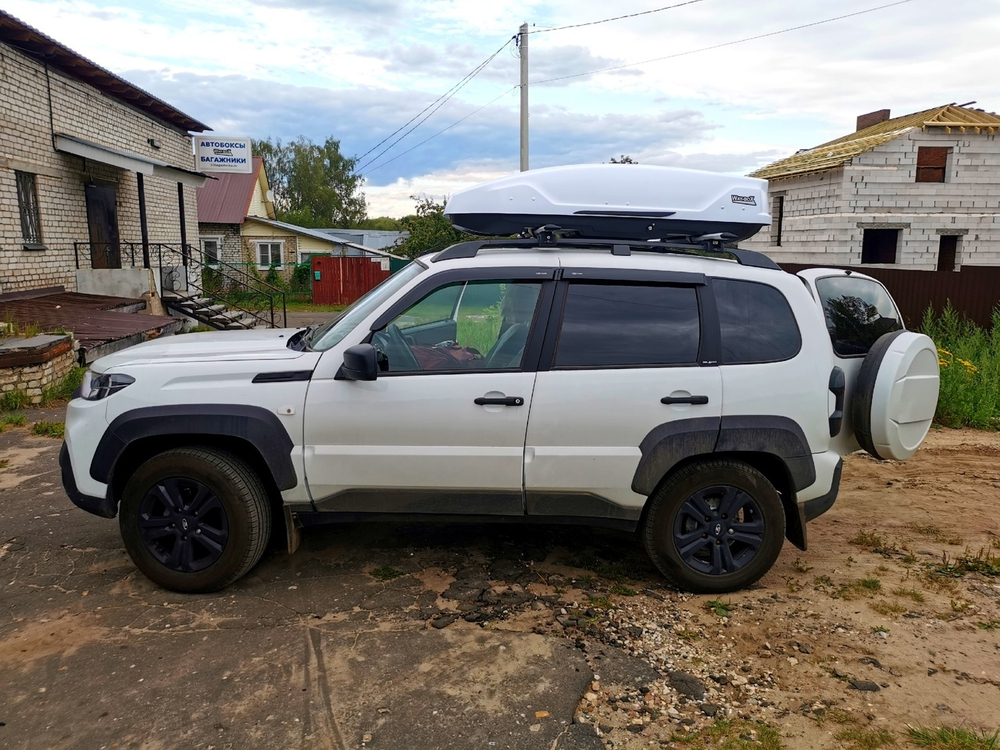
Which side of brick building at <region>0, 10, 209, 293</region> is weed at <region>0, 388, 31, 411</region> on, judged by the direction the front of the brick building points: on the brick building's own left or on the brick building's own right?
on the brick building's own right

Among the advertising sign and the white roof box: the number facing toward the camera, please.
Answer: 1

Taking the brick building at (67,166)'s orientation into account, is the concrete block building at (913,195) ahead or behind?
ahead

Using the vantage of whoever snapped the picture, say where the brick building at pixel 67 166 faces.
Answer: facing the viewer and to the right of the viewer

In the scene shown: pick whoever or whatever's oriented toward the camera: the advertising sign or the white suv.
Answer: the advertising sign

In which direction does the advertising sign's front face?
toward the camera

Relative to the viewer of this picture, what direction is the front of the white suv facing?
facing to the left of the viewer

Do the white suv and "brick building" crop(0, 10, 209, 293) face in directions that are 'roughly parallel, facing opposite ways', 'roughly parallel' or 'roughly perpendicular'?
roughly parallel, facing opposite ways

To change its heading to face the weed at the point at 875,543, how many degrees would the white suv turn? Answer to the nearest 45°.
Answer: approximately 180°

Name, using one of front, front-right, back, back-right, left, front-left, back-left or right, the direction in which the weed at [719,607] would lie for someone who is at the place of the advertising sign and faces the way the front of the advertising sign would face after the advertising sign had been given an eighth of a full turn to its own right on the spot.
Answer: front-left

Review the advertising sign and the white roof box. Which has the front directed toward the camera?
the advertising sign

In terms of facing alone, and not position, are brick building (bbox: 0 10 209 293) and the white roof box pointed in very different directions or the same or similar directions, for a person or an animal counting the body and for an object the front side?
very different directions

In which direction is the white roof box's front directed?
to the viewer's left

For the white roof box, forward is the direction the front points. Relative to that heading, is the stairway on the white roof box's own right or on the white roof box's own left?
on the white roof box's own right
